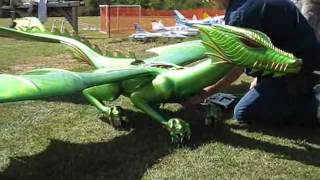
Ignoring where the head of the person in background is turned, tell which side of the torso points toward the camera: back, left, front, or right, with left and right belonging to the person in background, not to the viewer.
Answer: left
